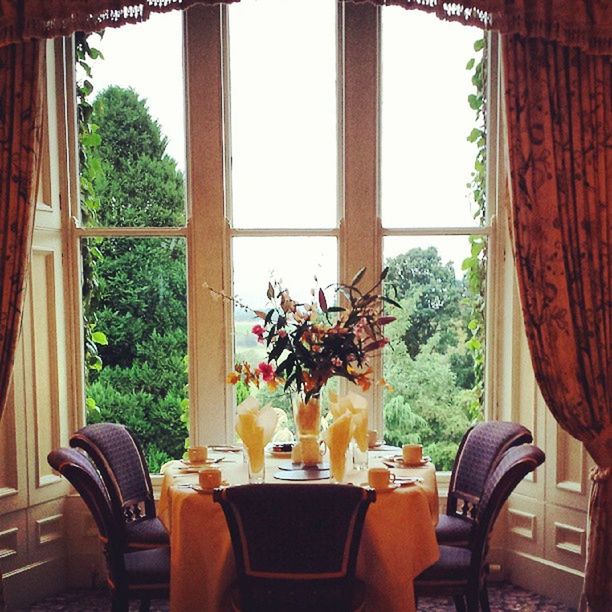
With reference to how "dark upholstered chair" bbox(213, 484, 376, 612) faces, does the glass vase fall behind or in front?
in front

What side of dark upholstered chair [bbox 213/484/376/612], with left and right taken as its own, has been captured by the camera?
back

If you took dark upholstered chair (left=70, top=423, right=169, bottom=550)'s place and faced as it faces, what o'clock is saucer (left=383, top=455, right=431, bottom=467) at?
The saucer is roughly at 11 o'clock from the dark upholstered chair.

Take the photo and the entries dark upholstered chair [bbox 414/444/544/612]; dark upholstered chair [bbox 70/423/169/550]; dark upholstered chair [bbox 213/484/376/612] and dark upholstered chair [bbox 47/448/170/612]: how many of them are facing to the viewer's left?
1

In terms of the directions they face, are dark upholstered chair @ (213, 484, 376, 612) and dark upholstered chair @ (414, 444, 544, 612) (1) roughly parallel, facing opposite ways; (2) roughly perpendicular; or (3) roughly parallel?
roughly perpendicular

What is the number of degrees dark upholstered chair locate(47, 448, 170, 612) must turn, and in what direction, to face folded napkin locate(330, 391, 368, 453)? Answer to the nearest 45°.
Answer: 0° — it already faces it

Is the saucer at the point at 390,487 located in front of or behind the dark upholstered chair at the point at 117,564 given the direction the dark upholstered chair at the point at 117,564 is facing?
in front

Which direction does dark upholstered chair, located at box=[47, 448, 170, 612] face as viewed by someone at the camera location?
facing to the right of the viewer

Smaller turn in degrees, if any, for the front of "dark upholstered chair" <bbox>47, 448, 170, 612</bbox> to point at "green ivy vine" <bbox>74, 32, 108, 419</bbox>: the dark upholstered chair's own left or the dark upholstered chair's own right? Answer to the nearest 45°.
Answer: approximately 90° to the dark upholstered chair's own left

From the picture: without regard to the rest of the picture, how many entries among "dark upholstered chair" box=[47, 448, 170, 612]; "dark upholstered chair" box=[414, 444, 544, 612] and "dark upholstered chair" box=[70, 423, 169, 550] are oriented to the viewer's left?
1

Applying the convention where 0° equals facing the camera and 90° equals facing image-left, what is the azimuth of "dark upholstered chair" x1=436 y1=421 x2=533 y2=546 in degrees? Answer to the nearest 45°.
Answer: approximately 45°

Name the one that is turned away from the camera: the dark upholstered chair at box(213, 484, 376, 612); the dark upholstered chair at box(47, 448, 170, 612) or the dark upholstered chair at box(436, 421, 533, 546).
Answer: the dark upholstered chair at box(213, 484, 376, 612)

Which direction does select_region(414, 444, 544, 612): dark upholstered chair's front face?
to the viewer's left

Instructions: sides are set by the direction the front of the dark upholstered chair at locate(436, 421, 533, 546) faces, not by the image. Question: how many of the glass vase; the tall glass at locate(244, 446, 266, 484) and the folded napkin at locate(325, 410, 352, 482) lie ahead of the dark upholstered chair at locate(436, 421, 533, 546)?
3

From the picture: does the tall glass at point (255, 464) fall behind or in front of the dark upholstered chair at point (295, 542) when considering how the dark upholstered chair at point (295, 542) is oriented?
in front
